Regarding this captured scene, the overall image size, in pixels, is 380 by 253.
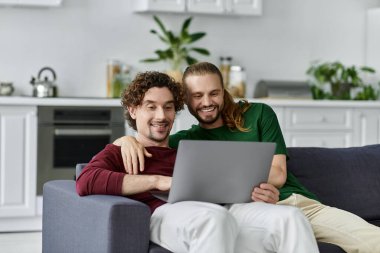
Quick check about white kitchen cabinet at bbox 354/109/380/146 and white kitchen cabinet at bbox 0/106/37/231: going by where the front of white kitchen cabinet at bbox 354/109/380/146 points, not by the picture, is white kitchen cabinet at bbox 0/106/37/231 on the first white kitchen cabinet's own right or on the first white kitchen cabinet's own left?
on the first white kitchen cabinet's own right

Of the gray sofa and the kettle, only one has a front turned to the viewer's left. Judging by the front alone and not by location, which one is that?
the kettle

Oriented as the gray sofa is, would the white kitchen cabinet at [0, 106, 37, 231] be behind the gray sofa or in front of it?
behind

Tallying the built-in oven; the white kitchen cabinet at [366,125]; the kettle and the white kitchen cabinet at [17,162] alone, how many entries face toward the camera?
3

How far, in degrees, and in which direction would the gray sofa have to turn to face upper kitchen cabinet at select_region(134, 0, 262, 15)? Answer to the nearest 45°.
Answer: approximately 135° to its left

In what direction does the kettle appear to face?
to the viewer's left

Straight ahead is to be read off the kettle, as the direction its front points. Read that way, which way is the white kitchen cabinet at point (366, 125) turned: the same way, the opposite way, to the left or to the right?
to the left

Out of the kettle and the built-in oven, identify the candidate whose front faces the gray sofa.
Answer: the built-in oven

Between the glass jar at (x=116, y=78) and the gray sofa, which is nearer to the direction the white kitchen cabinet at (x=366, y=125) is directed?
the gray sofa
